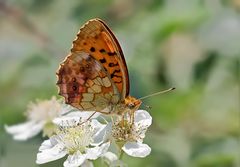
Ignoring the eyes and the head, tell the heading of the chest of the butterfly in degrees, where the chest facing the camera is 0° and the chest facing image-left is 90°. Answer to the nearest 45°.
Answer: approximately 270°
